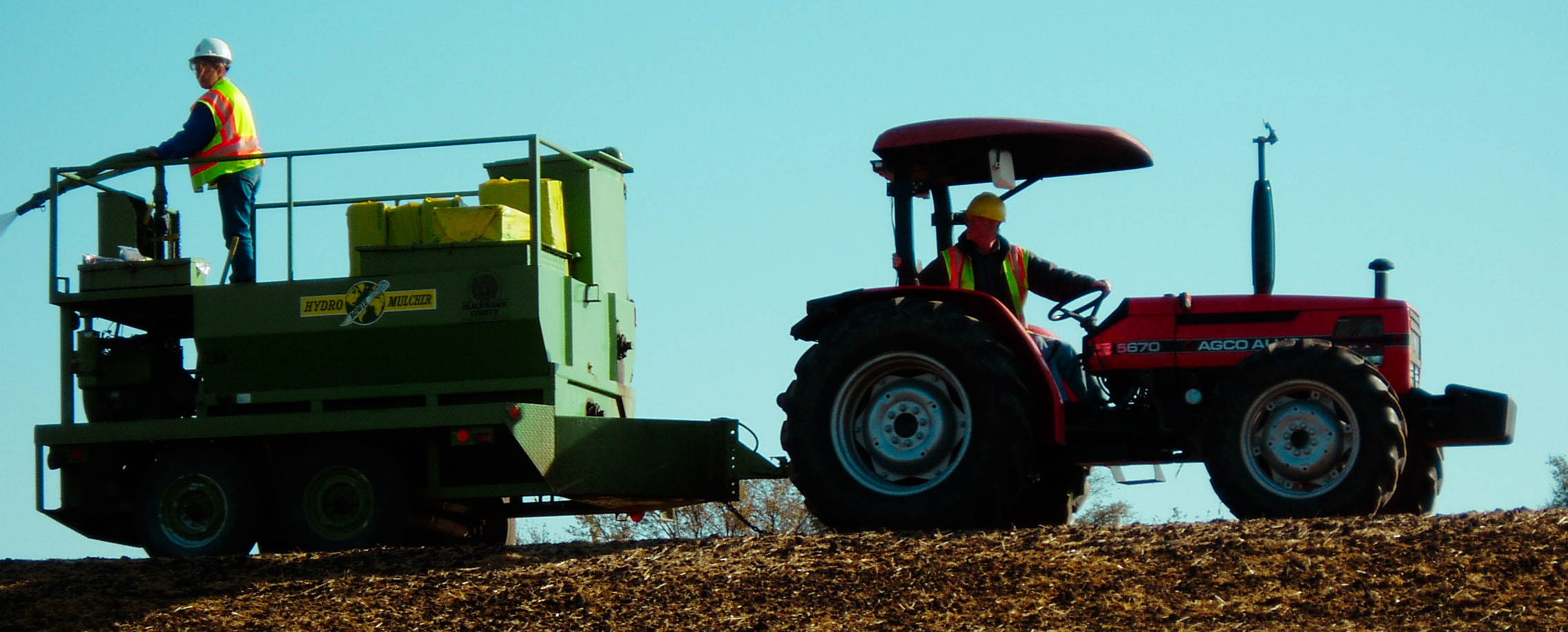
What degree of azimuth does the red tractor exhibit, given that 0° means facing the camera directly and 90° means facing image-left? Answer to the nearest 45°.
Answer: approximately 270°

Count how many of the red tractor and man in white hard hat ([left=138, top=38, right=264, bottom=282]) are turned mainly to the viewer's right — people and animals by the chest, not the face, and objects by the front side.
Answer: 1

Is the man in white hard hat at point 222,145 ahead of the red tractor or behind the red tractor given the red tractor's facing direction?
behind

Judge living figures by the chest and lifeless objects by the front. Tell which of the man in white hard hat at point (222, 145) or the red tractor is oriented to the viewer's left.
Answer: the man in white hard hat

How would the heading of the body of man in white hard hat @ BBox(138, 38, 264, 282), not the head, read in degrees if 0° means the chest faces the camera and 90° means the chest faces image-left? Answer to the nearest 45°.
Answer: approximately 90°

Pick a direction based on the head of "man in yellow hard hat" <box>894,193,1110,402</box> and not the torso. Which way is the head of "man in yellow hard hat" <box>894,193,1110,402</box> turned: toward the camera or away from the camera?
toward the camera

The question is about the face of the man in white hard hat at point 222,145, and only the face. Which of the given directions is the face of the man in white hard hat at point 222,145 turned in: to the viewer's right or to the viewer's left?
to the viewer's left

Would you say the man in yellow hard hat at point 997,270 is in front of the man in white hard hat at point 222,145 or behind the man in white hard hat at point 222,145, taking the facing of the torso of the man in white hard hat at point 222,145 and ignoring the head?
behind

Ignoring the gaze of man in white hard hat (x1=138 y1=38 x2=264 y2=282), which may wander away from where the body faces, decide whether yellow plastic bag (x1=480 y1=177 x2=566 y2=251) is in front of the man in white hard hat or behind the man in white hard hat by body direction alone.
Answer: behind
